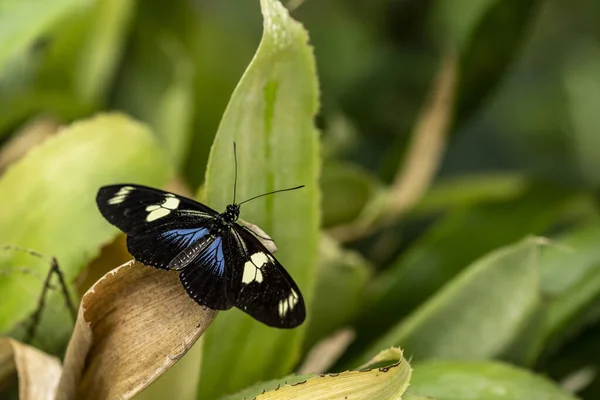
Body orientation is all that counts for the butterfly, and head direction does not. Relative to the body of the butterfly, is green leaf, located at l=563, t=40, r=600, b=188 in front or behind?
in front

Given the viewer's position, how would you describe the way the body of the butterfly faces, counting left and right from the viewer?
facing away from the viewer and to the right of the viewer
